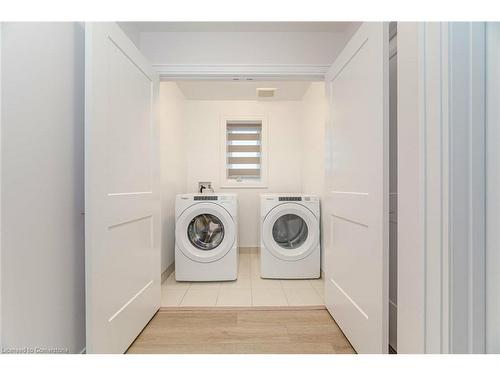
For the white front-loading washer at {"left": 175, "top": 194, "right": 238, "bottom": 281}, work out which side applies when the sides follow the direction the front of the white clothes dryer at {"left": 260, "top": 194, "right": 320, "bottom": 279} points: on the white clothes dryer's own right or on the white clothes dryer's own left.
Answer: on the white clothes dryer's own right

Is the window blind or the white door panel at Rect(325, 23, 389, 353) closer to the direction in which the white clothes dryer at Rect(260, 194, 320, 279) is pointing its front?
the white door panel

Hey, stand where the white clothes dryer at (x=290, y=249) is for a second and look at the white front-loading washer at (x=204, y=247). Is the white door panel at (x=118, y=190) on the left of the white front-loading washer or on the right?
left

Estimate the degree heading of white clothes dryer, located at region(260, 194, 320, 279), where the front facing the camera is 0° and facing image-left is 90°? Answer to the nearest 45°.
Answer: approximately 0°

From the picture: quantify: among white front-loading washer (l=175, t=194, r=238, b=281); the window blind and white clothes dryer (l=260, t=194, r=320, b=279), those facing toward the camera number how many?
3

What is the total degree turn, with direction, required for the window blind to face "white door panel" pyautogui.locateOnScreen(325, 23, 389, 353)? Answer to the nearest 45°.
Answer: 0° — it already faces it

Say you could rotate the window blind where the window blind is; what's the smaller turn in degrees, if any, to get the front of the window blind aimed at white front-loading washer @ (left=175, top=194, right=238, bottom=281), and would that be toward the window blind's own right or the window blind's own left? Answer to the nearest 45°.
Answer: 0° — it already faces it

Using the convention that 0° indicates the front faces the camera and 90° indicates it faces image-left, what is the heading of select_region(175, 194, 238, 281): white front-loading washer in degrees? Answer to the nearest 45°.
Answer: approximately 0°

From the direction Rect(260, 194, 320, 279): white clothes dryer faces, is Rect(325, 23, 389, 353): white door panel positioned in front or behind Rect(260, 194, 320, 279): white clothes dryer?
in front

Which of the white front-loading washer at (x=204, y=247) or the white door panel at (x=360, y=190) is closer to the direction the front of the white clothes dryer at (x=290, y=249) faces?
the white door panel

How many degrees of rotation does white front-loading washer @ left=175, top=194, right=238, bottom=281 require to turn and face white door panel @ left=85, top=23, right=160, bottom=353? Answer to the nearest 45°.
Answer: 0° — it already faces it

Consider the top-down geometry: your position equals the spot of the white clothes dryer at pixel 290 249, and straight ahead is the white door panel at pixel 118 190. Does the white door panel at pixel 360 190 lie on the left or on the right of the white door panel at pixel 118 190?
left
